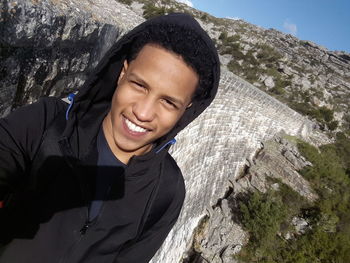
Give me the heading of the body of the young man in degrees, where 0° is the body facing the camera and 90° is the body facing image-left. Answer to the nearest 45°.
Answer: approximately 0°
